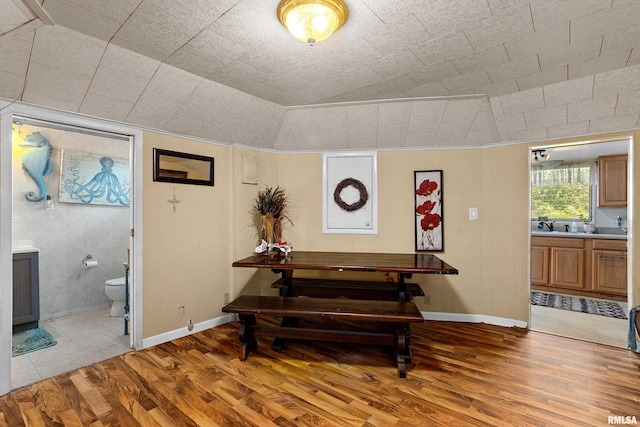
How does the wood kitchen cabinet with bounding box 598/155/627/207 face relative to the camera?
toward the camera

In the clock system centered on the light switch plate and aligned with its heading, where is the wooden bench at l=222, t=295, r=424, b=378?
The wooden bench is roughly at 1 o'clock from the light switch plate.

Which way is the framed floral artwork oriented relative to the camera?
toward the camera

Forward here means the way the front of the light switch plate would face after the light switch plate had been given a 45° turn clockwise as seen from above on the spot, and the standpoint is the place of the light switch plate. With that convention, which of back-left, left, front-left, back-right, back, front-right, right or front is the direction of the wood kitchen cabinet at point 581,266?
back

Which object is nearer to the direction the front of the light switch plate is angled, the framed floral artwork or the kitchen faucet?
the framed floral artwork

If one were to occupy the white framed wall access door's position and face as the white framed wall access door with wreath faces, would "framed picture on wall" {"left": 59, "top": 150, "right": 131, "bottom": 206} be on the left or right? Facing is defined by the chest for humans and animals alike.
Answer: on its right

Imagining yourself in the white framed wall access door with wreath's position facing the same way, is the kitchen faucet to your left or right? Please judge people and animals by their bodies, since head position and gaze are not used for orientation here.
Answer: on your left

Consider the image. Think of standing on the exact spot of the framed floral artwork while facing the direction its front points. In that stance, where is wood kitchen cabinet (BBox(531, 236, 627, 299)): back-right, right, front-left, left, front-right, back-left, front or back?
back-left

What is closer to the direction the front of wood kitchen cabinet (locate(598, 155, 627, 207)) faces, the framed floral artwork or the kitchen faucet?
the framed floral artwork

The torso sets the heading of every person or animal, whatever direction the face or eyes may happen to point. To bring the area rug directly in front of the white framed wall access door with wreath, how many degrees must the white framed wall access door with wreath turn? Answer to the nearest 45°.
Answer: approximately 90° to its left

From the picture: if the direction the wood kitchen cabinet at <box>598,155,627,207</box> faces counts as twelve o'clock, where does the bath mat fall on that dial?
The bath mat is roughly at 1 o'clock from the wood kitchen cabinet.

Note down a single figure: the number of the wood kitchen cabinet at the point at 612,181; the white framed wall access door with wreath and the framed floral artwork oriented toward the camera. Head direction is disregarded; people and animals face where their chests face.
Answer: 3

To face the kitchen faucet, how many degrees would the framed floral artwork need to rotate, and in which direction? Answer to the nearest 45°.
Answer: approximately 135° to its left

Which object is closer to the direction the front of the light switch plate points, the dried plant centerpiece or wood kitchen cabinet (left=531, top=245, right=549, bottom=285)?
the dried plant centerpiece

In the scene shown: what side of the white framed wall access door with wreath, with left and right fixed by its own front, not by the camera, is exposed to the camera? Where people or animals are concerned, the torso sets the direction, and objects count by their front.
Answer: front
